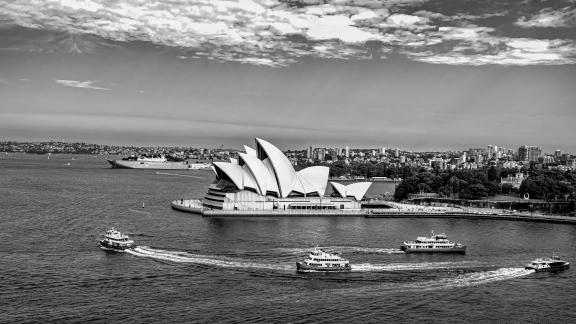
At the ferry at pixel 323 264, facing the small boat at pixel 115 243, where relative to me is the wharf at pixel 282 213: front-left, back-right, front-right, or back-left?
front-right

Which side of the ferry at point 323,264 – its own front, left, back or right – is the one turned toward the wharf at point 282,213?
right

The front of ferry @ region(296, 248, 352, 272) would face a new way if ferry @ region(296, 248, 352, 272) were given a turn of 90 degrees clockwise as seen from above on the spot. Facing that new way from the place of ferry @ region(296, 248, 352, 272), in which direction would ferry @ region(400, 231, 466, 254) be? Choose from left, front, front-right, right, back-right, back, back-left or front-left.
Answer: front-right

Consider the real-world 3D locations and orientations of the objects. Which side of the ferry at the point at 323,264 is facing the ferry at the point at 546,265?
back

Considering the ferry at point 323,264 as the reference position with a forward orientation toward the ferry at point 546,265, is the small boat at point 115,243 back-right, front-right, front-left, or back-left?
back-left

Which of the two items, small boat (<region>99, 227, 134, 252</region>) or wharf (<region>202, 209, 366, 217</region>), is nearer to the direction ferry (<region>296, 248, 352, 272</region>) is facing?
the small boat

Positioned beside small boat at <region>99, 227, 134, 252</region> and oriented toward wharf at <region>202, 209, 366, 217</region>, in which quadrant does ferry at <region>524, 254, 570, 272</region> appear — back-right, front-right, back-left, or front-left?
front-right

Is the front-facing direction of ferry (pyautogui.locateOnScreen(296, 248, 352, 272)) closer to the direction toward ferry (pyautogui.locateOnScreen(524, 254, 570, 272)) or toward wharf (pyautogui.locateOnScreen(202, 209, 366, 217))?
the wharf

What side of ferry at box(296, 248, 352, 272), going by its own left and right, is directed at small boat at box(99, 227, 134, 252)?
front

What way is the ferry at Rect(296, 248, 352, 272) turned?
to the viewer's left
